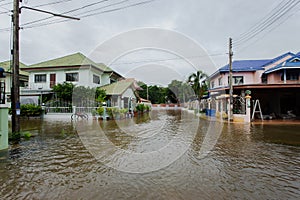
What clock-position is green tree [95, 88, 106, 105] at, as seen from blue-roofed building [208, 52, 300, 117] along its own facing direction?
The green tree is roughly at 2 o'clock from the blue-roofed building.

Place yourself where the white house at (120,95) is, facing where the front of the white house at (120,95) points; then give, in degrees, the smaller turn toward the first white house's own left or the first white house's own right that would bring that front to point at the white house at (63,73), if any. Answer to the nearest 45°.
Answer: approximately 135° to the first white house's own right

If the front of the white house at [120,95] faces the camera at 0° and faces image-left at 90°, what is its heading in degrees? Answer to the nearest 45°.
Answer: approximately 315°

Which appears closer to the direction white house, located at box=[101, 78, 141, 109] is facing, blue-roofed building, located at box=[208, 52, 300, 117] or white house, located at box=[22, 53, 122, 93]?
the blue-roofed building

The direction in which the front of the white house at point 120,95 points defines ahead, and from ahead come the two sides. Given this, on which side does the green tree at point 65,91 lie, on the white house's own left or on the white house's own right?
on the white house's own right

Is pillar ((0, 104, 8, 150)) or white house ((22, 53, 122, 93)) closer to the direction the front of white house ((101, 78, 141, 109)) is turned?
the pillar
